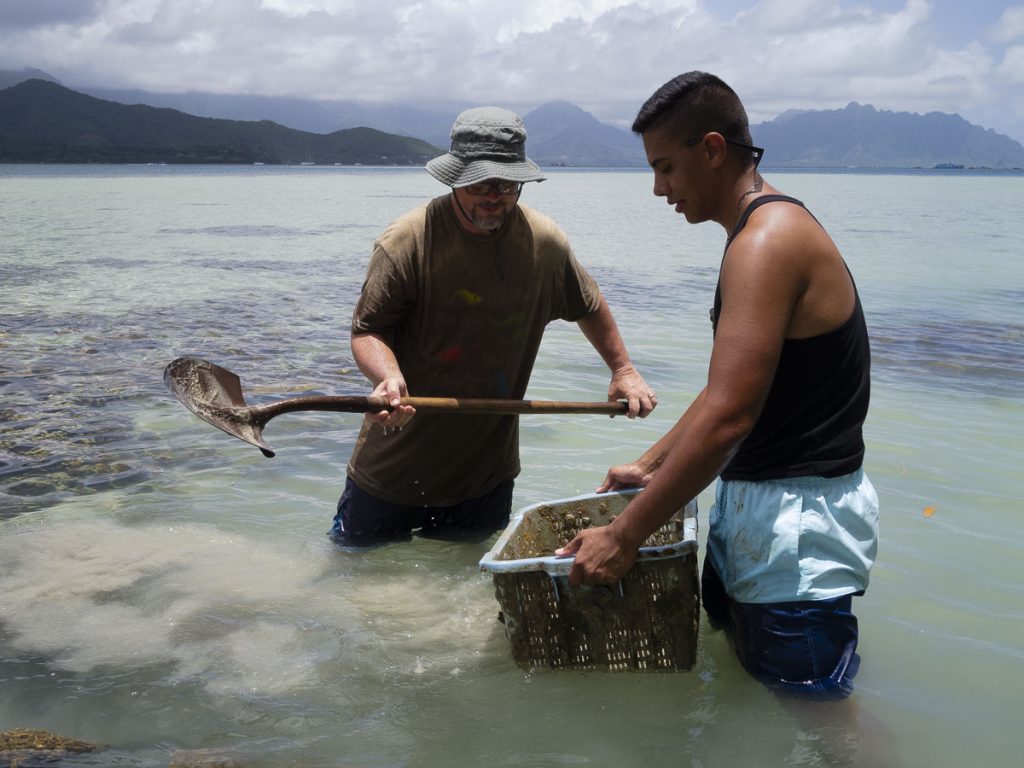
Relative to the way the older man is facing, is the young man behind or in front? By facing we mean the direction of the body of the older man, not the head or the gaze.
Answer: in front

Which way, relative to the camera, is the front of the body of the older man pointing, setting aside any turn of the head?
toward the camera

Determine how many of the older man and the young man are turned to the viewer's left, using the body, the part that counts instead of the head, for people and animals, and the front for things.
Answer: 1

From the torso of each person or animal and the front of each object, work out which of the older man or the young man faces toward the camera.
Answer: the older man

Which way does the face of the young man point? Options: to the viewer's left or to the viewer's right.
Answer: to the viewer's left

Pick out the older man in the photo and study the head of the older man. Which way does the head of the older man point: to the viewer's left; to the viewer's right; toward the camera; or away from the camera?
toward the camera

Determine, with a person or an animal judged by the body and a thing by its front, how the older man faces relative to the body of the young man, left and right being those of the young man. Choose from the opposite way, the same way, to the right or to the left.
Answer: to the left

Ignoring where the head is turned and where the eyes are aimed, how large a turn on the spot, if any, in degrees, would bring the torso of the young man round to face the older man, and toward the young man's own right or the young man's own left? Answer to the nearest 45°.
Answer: approximately 45° to the young man's own right

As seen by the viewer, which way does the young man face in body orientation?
to the viewer's left
